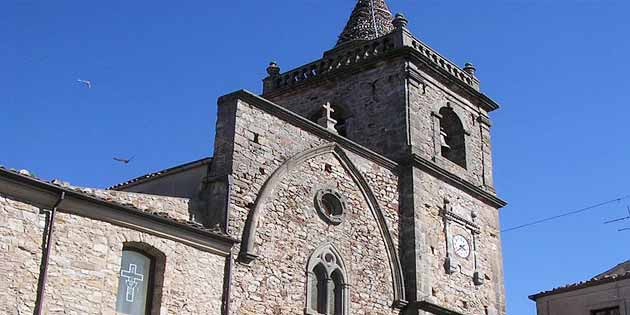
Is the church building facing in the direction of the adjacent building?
no

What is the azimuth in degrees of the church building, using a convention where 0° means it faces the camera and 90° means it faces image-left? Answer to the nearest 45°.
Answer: approximately 315°
